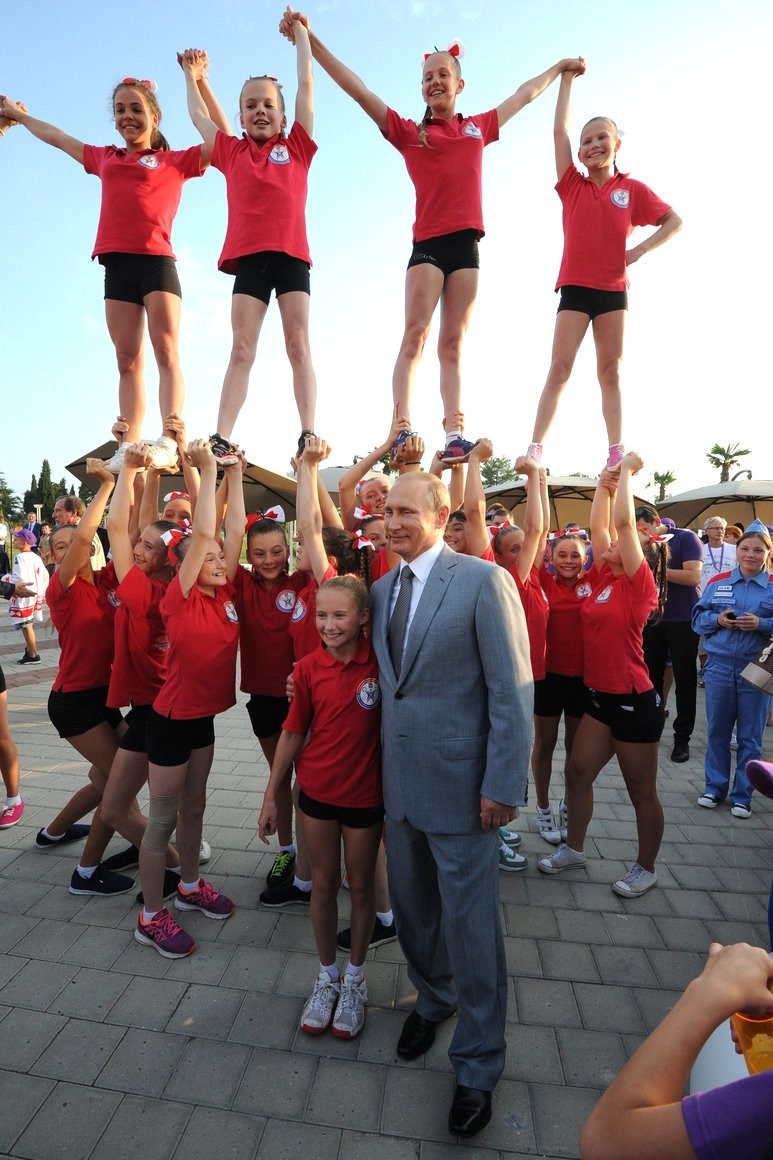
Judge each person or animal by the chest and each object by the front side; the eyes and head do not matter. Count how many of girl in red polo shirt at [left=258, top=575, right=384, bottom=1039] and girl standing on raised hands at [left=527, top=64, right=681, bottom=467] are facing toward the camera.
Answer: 2

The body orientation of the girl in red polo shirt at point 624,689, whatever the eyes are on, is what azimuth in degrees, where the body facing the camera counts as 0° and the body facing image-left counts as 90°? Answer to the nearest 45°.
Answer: approximately 45°

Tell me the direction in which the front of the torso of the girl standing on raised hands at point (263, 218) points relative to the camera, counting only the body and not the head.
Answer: toward the camera

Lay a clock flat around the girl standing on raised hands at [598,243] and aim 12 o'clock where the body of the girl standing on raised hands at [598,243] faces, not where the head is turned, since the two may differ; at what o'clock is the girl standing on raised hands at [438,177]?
the girl standing on raised hands at [438,177] is roughly at 2 o'clock from the girl standing on raised hands at [598,243].

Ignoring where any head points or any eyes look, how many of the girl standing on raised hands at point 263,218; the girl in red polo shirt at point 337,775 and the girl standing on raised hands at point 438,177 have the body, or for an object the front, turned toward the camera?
3

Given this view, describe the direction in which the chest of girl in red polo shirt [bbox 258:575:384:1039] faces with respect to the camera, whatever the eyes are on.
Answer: toward the camera

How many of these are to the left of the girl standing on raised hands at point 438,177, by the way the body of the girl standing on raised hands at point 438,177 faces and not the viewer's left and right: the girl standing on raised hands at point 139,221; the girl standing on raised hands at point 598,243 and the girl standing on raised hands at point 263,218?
1

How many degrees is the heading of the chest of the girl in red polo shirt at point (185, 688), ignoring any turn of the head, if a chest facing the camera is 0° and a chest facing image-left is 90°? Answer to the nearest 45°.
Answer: approximately 315°

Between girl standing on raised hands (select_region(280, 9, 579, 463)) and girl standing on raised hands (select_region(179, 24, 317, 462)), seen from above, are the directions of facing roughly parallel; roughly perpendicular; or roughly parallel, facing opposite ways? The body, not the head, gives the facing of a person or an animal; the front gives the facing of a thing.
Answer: roughly parallel
